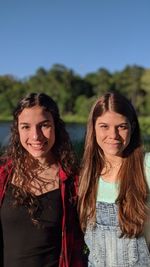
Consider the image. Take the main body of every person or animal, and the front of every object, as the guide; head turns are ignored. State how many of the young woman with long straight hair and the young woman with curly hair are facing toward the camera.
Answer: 2

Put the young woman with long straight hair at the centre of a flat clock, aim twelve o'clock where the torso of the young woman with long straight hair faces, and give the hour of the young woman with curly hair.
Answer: The young woman with curly hair is roughly at 3 o'clock from the young woman with long straight hair.

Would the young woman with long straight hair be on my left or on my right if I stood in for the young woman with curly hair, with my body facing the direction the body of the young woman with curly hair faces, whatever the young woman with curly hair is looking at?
on my left

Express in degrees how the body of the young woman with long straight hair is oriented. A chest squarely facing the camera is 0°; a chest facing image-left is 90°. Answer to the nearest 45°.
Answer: approximately 0°
